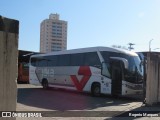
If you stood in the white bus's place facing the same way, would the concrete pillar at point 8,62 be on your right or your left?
on your right

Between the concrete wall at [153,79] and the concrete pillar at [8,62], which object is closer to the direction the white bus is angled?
the concrete wall

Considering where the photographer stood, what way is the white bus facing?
facing the viewer and to the right of the viewer

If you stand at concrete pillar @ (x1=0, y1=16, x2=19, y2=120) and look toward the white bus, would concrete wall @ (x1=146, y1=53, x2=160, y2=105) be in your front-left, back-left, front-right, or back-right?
front-right

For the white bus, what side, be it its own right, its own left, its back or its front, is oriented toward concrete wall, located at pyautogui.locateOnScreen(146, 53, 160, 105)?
front
